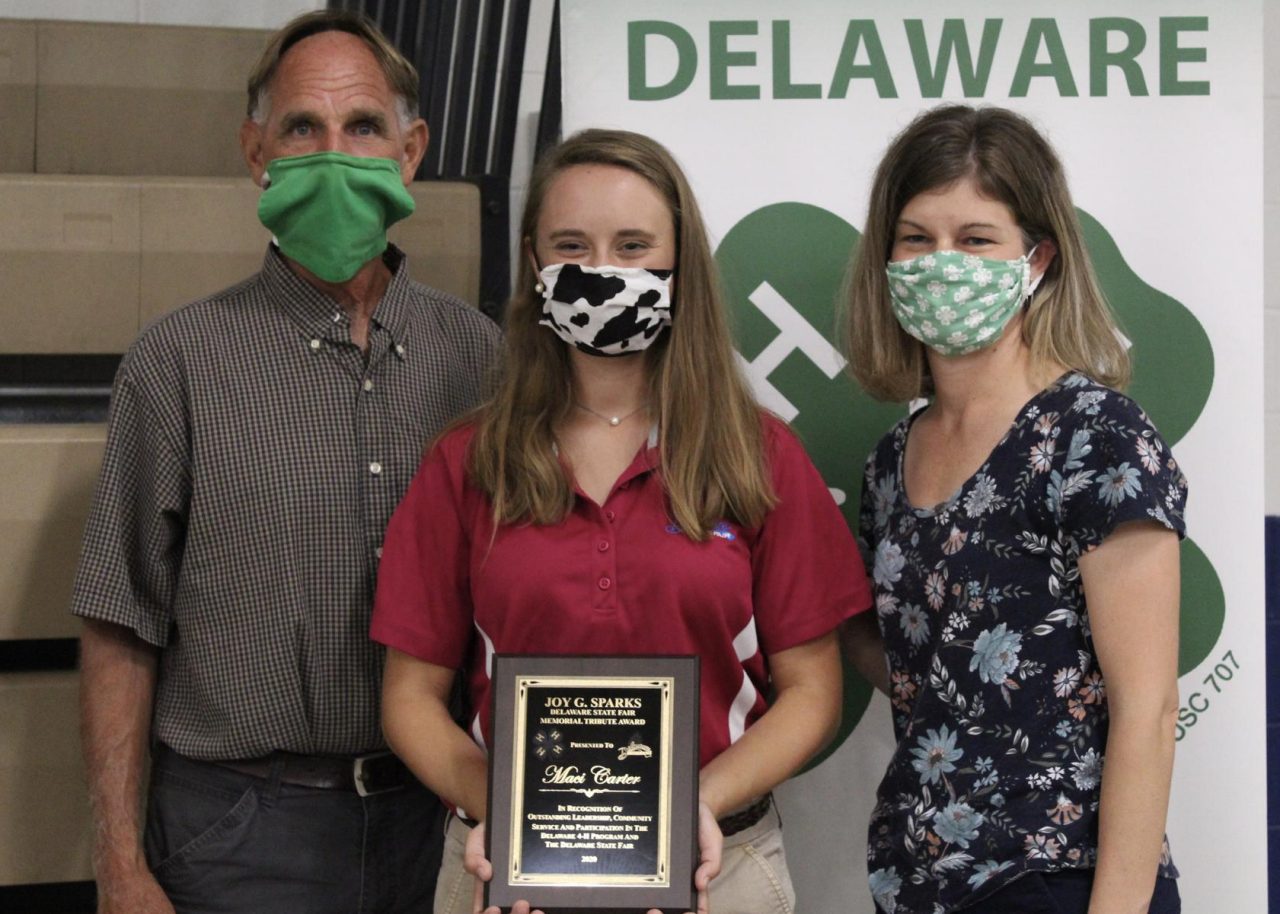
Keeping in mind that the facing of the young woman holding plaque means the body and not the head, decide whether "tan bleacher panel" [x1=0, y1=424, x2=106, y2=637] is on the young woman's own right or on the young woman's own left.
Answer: on the young woman's own right

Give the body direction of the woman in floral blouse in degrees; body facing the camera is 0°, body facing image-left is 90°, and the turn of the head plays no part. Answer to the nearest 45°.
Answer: approximately 45°

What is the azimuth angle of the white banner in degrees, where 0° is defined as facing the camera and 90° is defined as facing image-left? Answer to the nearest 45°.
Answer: approximately 0°

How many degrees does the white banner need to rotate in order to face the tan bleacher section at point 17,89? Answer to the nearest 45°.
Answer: approximately 90° to its right

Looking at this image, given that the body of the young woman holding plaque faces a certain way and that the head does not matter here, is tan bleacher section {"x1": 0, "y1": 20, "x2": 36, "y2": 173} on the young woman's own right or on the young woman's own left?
on the young woman's own right

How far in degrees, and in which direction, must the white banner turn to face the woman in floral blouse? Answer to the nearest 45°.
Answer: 0° — it already faces them

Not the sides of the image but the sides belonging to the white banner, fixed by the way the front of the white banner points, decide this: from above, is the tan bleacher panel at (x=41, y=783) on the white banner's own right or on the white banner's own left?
on the white banner's own right

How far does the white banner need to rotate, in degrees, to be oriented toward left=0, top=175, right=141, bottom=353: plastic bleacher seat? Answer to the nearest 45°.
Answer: approximately 90° to its right

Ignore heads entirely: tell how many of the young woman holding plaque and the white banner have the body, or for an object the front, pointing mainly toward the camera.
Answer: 2

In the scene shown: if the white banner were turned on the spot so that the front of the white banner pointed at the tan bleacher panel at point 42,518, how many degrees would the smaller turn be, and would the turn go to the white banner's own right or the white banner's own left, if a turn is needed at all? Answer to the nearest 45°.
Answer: approximately 90° to the white banner's own right

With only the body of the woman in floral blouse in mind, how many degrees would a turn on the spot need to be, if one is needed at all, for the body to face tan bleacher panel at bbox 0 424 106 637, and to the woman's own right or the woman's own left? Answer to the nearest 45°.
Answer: approximately 45° to the woman's own right
